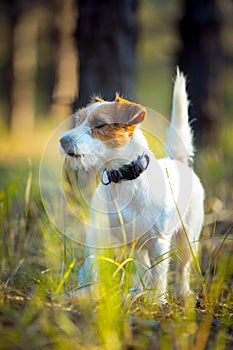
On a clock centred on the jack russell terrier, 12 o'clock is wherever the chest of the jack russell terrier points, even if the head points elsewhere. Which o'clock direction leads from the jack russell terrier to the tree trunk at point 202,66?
The tree trunk is roughly at 5 o'clock from the jack russell terrier.

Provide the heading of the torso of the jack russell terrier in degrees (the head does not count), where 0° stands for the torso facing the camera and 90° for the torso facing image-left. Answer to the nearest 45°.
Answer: approximately 45°

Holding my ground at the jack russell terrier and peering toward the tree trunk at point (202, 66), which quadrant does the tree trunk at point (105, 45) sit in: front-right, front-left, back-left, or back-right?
front-left

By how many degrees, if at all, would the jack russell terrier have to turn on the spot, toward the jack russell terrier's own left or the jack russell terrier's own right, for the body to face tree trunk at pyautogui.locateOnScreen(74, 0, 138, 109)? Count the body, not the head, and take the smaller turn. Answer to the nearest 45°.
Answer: approximately 135° to the jack russell terrier's own right

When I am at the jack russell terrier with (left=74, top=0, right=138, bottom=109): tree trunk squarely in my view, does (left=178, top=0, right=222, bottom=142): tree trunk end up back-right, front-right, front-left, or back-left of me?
front-right
